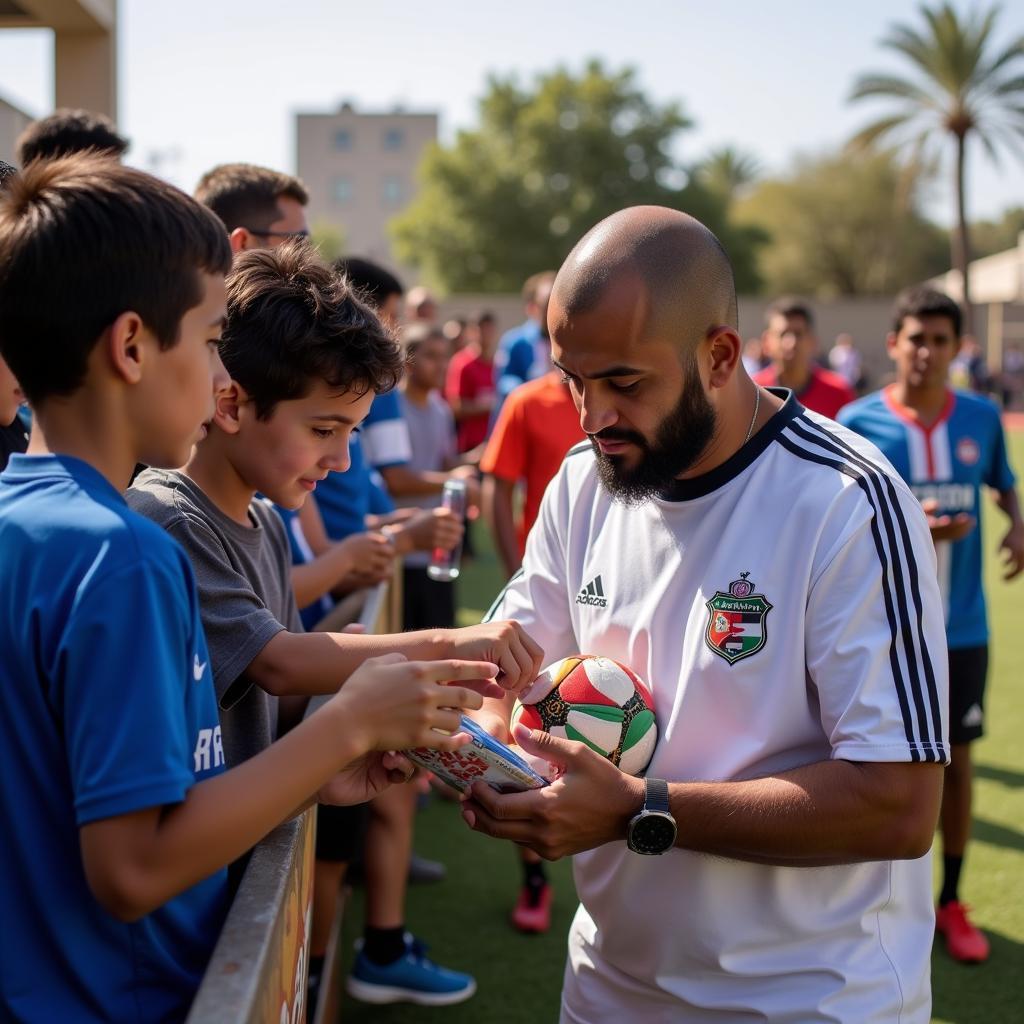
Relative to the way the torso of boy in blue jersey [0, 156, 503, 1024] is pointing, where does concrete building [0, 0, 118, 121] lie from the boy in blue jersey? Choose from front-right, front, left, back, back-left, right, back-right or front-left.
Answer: left

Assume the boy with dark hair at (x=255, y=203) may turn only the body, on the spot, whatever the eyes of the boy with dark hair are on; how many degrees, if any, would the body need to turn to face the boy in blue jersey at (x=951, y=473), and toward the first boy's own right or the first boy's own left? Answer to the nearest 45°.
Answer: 0° — they already face them

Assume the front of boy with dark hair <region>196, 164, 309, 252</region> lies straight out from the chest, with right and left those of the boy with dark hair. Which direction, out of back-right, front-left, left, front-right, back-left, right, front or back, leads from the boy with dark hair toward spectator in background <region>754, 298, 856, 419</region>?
front-left

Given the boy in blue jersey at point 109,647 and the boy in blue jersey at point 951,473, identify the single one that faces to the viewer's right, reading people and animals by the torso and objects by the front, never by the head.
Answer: the boy in blue jersey at point 109,647

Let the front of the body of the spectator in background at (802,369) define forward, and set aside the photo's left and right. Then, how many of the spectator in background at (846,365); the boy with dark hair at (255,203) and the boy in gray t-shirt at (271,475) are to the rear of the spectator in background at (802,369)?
1

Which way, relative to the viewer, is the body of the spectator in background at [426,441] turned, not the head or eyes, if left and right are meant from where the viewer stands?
facing the viewer and to the right of the viewer

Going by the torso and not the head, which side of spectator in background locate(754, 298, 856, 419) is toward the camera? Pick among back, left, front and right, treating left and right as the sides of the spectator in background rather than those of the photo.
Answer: front

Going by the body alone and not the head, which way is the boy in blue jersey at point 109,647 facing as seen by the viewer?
to the viewer's right

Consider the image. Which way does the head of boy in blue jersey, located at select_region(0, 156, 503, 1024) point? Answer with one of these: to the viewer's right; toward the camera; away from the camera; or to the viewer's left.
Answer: to the viewer's right

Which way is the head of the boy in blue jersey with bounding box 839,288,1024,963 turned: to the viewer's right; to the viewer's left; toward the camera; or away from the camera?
toward the camera

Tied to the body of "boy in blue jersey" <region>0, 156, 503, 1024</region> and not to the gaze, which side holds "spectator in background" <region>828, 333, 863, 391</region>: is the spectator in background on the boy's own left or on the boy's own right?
on the boy's own left

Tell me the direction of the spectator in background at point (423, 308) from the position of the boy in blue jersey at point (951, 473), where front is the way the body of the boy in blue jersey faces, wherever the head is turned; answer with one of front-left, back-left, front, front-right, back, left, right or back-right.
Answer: back-right

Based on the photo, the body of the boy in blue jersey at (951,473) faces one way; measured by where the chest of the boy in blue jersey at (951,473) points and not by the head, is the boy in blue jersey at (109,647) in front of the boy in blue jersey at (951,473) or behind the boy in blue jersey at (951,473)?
in front

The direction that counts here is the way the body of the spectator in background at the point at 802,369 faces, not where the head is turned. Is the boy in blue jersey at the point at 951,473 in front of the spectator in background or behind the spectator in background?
in front

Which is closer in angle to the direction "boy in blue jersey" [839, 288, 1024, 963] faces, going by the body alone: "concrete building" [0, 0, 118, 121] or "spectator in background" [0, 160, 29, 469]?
the spectator in background

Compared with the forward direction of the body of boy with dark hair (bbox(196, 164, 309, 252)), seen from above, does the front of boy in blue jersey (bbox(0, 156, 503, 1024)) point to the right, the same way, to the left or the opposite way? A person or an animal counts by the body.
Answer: the same way
